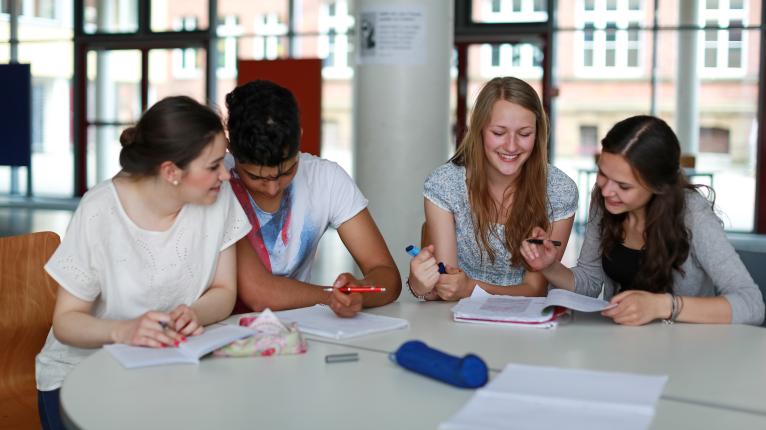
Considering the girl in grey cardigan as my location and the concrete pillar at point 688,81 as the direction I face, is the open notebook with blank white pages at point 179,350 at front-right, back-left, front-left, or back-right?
back-left

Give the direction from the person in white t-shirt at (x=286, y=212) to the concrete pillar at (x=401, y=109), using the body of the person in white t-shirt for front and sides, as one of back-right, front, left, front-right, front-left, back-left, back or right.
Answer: back

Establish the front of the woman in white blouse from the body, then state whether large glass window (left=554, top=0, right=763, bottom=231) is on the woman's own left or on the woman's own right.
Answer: on the woman's own left

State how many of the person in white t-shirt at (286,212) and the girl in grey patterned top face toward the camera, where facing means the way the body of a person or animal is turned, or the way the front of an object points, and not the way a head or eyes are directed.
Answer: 2

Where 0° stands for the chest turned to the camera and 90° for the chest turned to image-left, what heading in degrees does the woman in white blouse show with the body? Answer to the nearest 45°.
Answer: approximately 315°

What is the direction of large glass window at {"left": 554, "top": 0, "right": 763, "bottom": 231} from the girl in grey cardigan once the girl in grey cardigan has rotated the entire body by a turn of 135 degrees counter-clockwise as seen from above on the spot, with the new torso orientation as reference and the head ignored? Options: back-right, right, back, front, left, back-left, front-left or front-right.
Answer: left

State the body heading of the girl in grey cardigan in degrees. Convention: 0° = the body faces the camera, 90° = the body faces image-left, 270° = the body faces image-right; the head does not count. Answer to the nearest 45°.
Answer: approximately 45°
